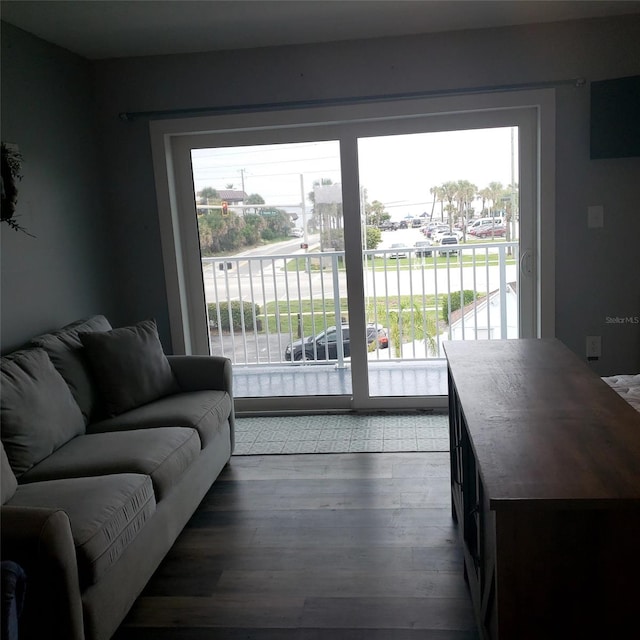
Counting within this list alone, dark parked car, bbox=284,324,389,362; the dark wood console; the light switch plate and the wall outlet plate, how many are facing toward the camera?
2

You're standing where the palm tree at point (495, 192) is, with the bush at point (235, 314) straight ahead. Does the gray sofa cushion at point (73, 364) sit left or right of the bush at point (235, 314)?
left

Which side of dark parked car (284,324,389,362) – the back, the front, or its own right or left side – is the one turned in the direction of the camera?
left

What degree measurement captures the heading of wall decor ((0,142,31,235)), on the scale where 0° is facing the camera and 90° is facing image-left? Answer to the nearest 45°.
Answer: approximately 270°

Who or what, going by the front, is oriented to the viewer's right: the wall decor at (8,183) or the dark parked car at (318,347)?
the wall decor

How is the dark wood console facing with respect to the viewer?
to the viewer's left

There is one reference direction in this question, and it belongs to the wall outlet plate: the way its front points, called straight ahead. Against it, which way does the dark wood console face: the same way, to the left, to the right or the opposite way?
to the right

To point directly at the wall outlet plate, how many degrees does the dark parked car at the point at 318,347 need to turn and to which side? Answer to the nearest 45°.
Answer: approximately 135° to its left
